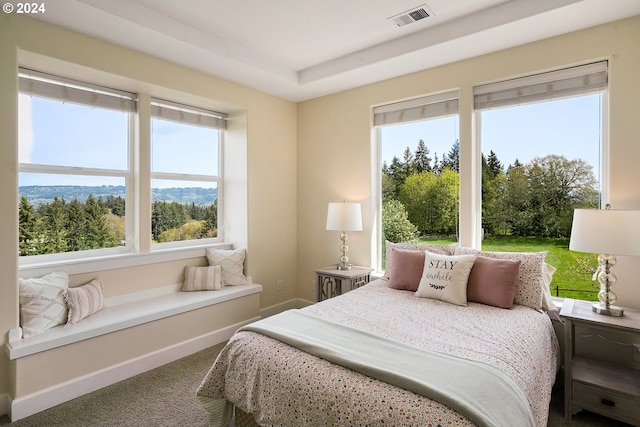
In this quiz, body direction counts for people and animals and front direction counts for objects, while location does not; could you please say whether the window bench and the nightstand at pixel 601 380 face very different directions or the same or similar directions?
very different directions

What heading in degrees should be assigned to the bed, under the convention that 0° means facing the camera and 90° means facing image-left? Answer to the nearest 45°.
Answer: approximately 45°

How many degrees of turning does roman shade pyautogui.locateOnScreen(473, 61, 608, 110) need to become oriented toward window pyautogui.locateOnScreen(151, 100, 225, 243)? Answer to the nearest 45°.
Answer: approximately 45° to its right

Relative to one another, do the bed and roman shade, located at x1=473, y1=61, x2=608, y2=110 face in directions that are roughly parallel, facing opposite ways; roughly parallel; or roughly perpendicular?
roughly parallel

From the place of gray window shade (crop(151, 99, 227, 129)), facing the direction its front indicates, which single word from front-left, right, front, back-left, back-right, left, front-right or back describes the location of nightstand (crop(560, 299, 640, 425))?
front

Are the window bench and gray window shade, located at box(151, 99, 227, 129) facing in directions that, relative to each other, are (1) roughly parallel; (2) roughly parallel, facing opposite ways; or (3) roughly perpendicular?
roughly parallel

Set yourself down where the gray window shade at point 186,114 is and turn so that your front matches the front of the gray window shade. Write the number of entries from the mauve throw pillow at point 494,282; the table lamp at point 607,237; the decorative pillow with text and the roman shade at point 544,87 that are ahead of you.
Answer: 4

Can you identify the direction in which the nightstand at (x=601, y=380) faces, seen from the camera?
facing the viewer and to the left of the viewer

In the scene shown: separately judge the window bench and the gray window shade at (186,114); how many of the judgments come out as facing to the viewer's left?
0

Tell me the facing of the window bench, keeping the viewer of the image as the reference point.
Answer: facing the viewer and to the right of the viewer

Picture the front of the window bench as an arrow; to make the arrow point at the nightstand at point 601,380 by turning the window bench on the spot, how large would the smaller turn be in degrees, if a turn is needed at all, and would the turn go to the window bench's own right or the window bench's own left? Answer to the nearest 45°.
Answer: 0° — it already faces it

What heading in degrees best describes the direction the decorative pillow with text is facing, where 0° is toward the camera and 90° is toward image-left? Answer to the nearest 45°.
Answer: approximately 45°
